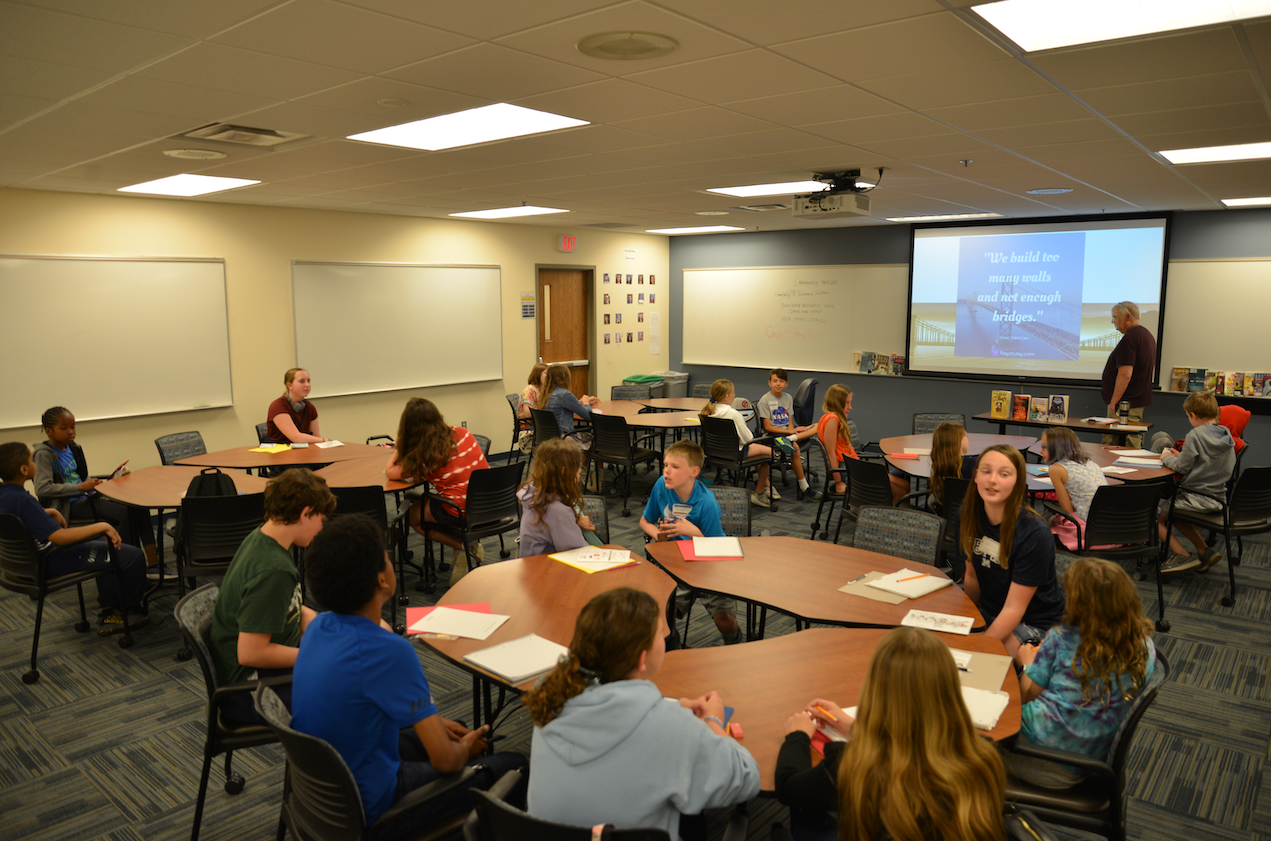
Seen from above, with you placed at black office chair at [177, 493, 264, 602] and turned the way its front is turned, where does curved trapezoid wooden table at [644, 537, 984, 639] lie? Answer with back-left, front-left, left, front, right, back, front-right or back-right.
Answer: back-right

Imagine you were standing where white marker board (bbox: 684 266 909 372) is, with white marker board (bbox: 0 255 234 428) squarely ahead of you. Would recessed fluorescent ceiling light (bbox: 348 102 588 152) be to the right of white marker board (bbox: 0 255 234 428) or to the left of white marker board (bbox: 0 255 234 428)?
left

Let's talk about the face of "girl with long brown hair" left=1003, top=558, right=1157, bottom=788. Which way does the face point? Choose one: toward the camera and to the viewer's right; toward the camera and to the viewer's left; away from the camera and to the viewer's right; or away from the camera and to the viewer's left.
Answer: away from the camera and to the viewer's left

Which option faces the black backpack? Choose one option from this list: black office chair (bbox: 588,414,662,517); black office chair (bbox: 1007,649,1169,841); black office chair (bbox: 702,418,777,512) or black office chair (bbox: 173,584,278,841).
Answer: black office chair (bbox: 1007,649,1169,841)

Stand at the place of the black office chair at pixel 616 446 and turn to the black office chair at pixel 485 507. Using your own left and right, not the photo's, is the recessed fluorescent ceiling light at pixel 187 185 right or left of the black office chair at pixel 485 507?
right

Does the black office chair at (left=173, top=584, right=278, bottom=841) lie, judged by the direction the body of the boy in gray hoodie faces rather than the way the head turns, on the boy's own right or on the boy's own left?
on the boy's own left

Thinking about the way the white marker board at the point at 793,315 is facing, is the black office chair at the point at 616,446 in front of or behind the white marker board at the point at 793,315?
in front

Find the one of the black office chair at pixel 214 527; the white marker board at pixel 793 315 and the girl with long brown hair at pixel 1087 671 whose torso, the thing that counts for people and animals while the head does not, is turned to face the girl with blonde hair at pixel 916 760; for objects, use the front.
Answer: the white marker board

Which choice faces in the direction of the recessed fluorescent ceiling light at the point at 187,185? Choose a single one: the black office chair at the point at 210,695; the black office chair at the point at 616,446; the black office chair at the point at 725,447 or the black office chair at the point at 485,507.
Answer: the black office chair at the point at 485,507

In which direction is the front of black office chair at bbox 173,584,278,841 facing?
to the viewer's right

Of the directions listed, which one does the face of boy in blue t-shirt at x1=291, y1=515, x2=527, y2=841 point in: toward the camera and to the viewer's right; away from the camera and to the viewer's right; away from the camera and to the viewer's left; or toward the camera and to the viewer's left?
away from the camera and to the viewer's right

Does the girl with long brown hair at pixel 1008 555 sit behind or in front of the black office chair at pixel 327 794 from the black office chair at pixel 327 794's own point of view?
in front

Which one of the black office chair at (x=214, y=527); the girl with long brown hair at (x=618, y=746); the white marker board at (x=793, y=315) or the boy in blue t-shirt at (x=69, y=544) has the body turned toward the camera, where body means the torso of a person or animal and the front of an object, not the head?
the white marker board

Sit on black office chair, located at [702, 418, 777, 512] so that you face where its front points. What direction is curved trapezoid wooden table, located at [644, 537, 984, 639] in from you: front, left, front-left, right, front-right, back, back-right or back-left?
back-right

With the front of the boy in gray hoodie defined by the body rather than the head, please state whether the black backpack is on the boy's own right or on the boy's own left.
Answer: on the boy's own left

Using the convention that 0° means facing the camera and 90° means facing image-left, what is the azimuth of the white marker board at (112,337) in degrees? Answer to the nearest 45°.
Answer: approximately 315°

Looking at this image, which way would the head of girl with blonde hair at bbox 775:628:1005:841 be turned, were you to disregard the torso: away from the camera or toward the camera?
away from the camera

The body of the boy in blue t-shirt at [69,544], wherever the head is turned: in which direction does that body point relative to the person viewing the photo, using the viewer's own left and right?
facing to the right of the viewer

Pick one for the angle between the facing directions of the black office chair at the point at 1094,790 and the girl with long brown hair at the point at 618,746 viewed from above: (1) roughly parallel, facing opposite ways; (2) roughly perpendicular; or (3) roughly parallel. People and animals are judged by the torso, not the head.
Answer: roughly perpendicular

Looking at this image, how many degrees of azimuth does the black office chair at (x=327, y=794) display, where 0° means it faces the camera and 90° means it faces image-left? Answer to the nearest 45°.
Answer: approximately 225°
